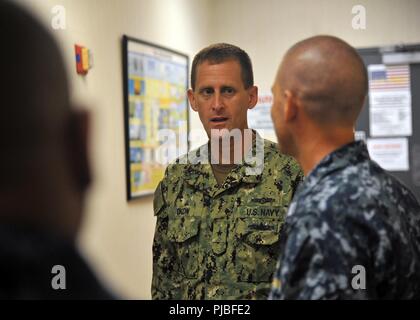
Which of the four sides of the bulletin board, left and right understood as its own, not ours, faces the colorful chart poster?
right

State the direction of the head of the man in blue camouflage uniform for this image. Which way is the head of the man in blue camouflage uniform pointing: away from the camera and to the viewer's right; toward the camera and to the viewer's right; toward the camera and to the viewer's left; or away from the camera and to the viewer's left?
away from the camera and to the viewer's left

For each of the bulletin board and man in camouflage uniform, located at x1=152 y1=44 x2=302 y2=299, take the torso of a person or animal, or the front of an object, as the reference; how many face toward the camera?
2
